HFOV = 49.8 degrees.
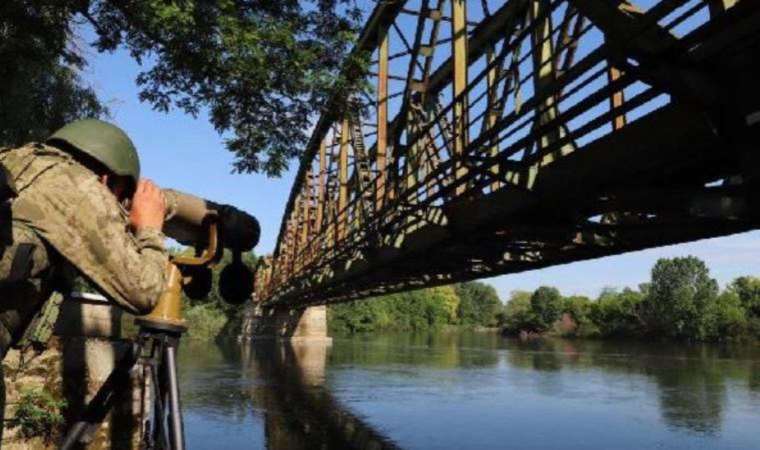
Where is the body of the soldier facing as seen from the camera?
to the viewer's right

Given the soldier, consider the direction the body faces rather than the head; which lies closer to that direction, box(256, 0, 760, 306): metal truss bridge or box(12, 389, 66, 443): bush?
the metal truss bridge

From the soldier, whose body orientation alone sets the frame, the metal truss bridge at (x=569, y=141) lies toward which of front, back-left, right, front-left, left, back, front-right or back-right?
front-left
